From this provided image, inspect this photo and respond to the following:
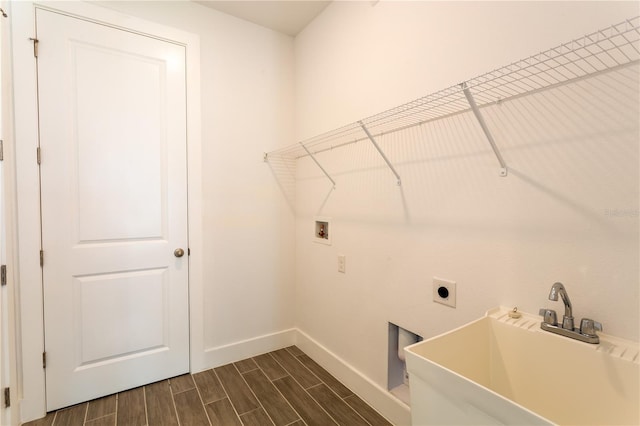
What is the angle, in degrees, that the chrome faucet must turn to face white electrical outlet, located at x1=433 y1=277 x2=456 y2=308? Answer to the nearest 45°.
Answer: approximately 90° to its right

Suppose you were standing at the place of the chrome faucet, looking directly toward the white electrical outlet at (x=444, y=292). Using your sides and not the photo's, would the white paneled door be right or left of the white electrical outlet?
left

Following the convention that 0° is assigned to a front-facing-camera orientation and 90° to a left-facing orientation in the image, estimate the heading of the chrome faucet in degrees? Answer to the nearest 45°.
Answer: approximately 45°

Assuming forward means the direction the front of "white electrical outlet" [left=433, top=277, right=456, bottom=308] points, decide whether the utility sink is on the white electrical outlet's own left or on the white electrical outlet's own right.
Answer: on the white electrical outlet's own left

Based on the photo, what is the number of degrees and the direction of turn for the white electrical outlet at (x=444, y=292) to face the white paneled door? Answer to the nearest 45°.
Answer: approximately 45° to its right

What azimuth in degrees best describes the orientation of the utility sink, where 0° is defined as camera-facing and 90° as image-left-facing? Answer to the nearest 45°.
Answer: approximately 45°

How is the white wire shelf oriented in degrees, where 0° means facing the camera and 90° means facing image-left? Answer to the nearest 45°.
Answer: approximately 45°

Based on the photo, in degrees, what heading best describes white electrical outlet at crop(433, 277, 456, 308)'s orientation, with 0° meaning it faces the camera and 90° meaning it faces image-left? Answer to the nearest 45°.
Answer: approximately 45°

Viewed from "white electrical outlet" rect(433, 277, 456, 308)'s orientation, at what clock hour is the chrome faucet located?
The chrome faucet is roughly at 9 o'clock from the white electrical outlet.
